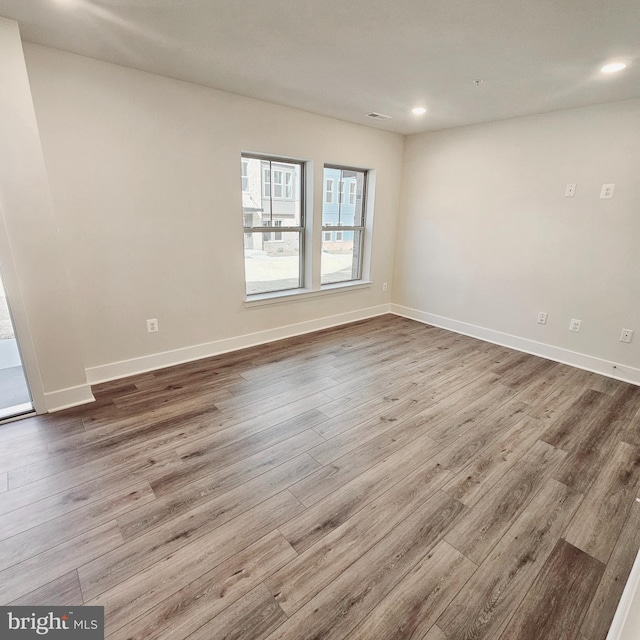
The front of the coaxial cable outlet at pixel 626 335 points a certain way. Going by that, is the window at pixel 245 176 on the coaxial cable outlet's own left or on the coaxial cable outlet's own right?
on the coaxial cable outlet's own right

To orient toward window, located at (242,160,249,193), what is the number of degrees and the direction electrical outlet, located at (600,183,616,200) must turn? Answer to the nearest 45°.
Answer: approximately 45° to its right

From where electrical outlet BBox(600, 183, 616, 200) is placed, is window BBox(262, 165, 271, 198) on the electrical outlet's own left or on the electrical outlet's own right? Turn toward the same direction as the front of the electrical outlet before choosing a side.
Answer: on the electrical outlet's own right

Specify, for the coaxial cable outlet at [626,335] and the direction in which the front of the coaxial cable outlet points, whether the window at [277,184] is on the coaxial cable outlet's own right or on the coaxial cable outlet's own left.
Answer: on the coaxial cable outlet's own right

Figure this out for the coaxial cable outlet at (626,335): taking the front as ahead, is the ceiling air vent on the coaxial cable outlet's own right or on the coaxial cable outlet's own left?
on the coaxial cable outlet's own right

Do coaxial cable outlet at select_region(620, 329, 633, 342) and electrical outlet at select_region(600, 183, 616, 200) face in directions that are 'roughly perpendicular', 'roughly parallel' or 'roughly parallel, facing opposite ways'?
roughly parallel

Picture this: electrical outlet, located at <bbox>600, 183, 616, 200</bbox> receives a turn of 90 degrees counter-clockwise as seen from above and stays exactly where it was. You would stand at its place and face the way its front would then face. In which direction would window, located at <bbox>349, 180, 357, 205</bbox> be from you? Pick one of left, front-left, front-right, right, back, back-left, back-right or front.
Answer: back

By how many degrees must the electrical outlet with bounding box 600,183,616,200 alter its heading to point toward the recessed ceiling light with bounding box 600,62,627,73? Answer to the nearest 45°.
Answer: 0° — it already faces it
